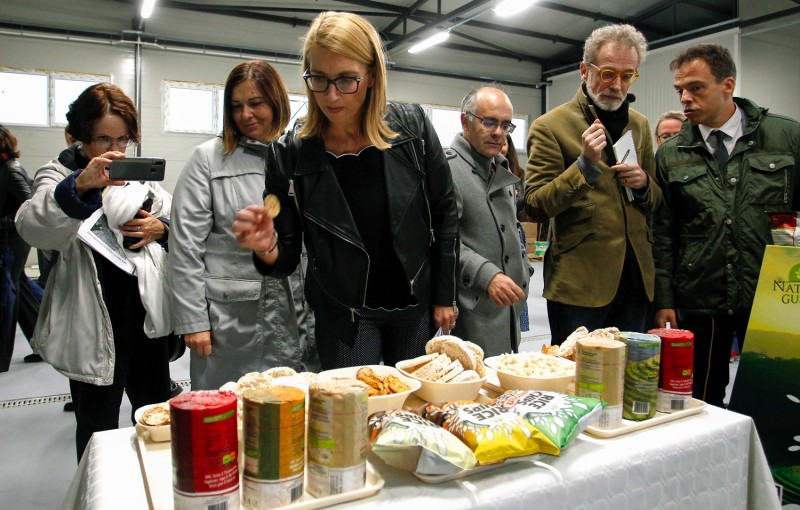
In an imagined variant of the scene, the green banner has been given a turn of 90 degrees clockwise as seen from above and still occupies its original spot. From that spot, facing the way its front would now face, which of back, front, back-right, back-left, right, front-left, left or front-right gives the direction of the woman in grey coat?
front-left

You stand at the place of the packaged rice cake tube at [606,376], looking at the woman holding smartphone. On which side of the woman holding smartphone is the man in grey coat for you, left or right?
right

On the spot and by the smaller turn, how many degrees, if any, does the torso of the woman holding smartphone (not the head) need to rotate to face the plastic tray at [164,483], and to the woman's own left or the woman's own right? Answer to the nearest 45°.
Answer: approximately 45° to the woman's own right

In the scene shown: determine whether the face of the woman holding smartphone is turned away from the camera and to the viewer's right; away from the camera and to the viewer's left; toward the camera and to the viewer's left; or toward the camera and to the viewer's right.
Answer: toward the camera and to the viewer's right

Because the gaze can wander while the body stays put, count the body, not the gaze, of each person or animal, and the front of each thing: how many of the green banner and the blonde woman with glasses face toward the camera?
2

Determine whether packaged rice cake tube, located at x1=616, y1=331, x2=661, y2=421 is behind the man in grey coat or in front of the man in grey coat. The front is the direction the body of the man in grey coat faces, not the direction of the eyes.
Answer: in front

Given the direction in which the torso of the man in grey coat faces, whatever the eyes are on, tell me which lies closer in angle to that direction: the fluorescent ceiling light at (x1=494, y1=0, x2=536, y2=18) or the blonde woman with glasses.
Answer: the blonde woman with glasses

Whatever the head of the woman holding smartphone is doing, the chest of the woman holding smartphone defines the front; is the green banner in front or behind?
in front

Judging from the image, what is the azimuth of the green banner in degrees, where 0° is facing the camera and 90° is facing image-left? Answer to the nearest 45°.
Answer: approximately 0°

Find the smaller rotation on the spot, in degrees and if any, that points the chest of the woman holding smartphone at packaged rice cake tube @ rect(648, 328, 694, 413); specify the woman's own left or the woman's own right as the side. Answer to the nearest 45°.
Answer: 0° — they already face it

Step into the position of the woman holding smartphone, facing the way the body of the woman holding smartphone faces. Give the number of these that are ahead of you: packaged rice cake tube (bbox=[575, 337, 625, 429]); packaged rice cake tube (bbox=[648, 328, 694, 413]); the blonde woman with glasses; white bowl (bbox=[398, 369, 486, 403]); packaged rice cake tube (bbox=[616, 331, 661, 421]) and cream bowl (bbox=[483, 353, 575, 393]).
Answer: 6

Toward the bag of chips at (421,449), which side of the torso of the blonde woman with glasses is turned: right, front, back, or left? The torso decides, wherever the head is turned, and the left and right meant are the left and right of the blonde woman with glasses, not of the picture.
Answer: front

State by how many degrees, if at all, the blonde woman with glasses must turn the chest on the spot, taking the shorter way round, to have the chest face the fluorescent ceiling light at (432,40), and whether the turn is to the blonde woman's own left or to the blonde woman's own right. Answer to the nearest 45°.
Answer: approximately 180°

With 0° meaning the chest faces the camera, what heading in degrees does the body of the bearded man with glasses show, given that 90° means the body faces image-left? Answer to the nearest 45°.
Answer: approximately 315°

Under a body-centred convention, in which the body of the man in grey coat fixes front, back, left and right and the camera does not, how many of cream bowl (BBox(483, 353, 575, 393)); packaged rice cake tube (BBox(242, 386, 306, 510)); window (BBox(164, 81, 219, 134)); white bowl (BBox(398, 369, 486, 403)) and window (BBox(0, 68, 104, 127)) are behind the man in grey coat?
2
